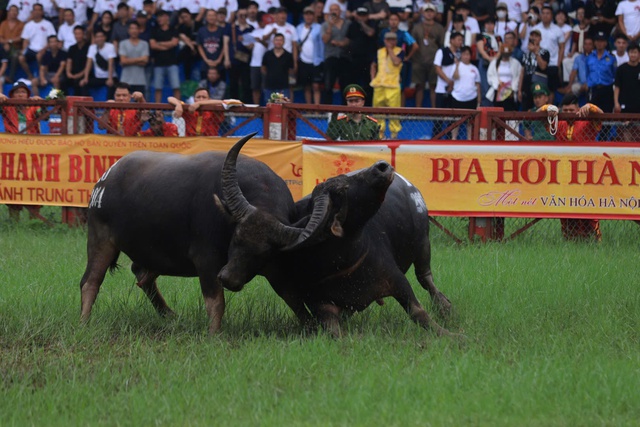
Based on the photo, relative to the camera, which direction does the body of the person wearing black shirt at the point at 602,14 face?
toward the camera

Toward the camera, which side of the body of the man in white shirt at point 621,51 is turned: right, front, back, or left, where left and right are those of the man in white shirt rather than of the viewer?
front

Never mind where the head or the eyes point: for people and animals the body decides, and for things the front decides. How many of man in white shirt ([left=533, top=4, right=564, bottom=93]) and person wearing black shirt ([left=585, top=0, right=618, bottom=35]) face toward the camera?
2

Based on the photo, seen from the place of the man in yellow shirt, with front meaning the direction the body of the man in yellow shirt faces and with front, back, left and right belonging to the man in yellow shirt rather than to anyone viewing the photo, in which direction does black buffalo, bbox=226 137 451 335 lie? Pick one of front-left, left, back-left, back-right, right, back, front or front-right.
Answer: front

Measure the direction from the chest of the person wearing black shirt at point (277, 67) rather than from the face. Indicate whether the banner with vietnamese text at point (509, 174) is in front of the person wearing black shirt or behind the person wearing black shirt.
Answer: in front

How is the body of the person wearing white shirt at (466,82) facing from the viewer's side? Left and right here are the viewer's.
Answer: facing the viewer

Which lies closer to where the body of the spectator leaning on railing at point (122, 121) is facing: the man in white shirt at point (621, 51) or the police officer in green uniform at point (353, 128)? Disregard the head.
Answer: the police officer in green uniform

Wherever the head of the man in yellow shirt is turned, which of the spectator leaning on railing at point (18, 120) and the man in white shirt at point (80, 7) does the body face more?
the spectator leaning on railing

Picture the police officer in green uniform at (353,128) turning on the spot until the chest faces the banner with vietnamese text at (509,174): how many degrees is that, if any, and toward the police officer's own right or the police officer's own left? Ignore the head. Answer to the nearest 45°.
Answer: approximately 90° to the police officer's own left

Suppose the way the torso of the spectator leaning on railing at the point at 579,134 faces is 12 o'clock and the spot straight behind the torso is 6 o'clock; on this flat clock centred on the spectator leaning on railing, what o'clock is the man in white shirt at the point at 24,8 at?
The man in white shirt is roughly at 4 o'clock from the spectator leaning on railing.

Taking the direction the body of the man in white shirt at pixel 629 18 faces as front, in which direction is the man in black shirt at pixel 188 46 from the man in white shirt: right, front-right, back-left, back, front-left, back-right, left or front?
right

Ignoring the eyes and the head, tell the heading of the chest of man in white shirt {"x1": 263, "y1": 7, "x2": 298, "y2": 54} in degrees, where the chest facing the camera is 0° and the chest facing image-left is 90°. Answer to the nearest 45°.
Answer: approximately 0°

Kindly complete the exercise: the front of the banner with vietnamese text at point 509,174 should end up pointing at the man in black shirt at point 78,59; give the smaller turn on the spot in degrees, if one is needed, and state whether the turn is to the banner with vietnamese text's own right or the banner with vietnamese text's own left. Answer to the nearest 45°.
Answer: approximately 135° to the banner with vietnamese text's own right

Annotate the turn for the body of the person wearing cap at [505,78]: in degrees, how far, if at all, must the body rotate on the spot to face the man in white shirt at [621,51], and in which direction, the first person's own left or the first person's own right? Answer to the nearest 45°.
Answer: approximately 90° to the first person's own left

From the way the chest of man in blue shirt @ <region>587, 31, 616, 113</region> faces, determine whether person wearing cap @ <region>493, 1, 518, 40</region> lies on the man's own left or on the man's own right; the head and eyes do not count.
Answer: on the man's own right
